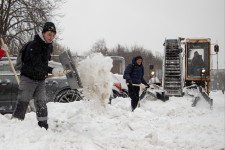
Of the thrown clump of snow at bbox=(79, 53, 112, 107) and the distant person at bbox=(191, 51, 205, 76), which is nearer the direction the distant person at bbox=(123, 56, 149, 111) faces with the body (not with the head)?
the thrown clump of snow

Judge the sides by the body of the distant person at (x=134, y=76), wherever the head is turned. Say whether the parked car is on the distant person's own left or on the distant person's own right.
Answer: on the distant person's own right

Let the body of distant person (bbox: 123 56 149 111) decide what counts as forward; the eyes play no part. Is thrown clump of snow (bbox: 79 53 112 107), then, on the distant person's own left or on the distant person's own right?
on the distant person's own right

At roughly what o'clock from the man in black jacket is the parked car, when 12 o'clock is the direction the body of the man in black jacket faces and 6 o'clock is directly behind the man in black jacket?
The parked car is roughly at 7 o'clock from the man in black jacket.

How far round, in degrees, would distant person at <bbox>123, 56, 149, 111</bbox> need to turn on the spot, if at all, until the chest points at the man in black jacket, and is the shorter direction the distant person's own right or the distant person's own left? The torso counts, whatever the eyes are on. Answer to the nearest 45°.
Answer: approximately 45° to the distant person's own right

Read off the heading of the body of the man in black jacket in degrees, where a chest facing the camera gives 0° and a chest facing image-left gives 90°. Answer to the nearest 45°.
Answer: approximately 315°
